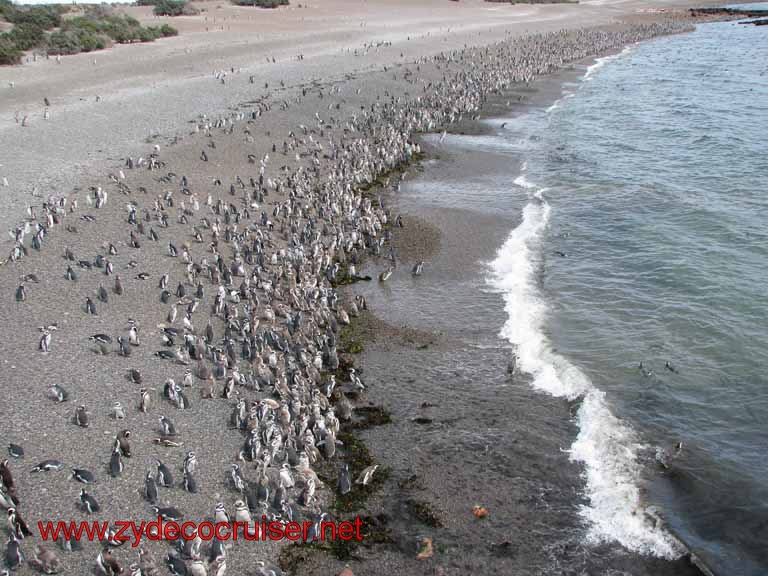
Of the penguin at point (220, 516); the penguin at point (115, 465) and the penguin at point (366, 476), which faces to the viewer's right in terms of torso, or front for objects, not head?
the penguin at point (366, 476)

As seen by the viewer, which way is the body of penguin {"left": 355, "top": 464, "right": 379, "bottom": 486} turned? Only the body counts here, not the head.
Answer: to the viewer's right

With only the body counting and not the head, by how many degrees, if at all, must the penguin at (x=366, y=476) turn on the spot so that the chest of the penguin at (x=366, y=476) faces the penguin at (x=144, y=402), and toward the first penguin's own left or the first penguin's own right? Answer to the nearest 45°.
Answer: approximately 180°

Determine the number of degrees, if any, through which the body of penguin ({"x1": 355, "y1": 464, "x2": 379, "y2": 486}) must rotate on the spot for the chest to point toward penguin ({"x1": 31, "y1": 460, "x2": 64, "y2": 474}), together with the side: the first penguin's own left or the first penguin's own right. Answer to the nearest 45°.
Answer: approximately 180°

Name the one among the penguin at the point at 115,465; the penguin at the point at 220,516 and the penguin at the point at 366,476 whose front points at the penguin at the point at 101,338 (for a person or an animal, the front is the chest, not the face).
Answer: the penguin at the point at 115,465

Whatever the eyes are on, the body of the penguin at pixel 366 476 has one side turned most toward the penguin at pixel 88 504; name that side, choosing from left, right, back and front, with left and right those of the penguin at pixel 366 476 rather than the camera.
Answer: back

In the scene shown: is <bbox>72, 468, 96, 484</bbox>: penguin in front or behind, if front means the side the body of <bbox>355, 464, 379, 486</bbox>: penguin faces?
behind

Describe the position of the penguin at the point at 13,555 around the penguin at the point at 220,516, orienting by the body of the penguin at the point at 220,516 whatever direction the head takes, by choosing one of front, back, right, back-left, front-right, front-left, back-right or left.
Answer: right

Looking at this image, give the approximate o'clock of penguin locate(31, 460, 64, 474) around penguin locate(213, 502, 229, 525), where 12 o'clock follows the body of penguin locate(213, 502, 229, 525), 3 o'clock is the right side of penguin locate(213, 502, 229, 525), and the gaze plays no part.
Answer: penguin locate(31, 460, 64, 474) is roughly at 4 o'clock from penguin locate(213, 502, 229, 525).

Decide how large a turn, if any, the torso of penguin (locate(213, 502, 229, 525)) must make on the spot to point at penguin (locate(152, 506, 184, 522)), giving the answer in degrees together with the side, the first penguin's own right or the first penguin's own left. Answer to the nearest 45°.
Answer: approximately 90° to the first penguin's own right

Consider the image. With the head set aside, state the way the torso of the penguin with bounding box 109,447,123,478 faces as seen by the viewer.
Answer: away from the camera

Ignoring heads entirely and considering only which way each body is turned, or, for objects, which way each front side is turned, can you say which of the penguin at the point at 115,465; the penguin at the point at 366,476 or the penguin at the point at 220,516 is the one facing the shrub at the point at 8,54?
the penguin at the point at 115,465
